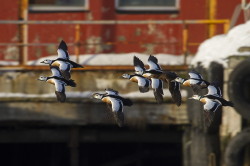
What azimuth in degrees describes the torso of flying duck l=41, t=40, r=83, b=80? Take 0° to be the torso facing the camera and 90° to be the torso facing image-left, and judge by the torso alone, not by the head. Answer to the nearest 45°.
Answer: approximately 90°

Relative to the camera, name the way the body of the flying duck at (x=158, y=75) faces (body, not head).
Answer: to the viewer's left

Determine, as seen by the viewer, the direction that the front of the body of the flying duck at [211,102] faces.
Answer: to the viewer's left

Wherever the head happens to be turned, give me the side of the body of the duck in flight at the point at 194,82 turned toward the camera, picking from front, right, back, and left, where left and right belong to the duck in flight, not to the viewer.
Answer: left

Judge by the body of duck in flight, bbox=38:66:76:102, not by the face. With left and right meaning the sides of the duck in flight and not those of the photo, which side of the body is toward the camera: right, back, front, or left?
left

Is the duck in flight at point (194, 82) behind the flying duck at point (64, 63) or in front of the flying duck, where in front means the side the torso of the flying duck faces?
behind

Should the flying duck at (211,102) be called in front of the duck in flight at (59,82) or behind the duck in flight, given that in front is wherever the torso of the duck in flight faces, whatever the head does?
behind

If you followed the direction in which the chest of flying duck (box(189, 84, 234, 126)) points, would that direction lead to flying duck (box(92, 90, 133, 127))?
yes

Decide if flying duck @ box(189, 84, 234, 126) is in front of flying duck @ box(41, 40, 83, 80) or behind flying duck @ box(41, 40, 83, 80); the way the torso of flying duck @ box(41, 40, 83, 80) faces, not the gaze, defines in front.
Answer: behind

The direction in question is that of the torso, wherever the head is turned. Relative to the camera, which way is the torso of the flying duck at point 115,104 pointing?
to the viewer's left

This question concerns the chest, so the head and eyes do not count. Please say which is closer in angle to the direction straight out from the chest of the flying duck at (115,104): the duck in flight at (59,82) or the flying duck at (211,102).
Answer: the duck in flight
